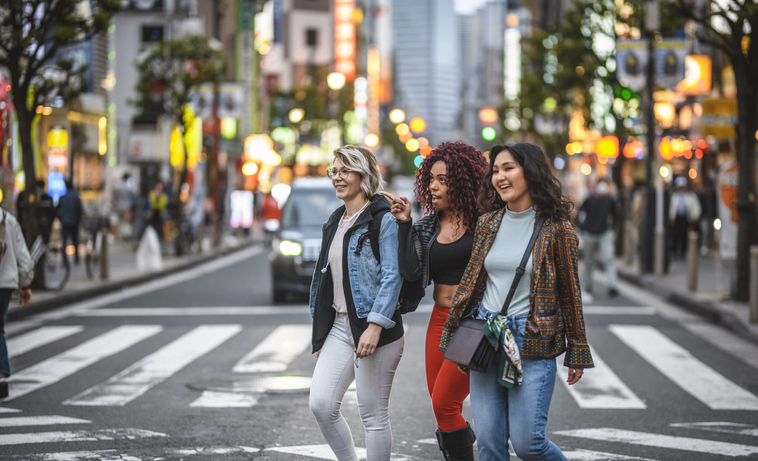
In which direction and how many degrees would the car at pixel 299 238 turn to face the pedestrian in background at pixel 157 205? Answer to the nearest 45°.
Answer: approximately 180°

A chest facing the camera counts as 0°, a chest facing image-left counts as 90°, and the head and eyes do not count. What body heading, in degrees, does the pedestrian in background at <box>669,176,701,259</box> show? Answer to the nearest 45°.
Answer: approximately 0°

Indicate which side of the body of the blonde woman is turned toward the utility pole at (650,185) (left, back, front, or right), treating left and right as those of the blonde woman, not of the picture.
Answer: back

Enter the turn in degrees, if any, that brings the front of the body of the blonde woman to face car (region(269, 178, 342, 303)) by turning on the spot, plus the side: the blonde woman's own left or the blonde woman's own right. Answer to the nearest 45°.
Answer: approximately 135° to the blonde woman's own right

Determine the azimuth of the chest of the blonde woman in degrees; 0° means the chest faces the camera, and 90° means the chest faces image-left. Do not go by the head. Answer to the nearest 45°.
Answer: approximately 45°

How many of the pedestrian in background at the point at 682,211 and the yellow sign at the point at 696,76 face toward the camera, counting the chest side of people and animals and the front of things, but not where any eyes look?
2

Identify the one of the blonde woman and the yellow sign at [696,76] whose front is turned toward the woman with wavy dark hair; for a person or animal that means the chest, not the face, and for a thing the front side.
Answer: the yellow sign

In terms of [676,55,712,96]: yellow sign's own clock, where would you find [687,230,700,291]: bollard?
The bollard is roughly at 12 o'clock from the yellow sign.

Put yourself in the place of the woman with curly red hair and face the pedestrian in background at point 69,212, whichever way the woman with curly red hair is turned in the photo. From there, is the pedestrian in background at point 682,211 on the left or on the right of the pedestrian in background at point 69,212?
right
